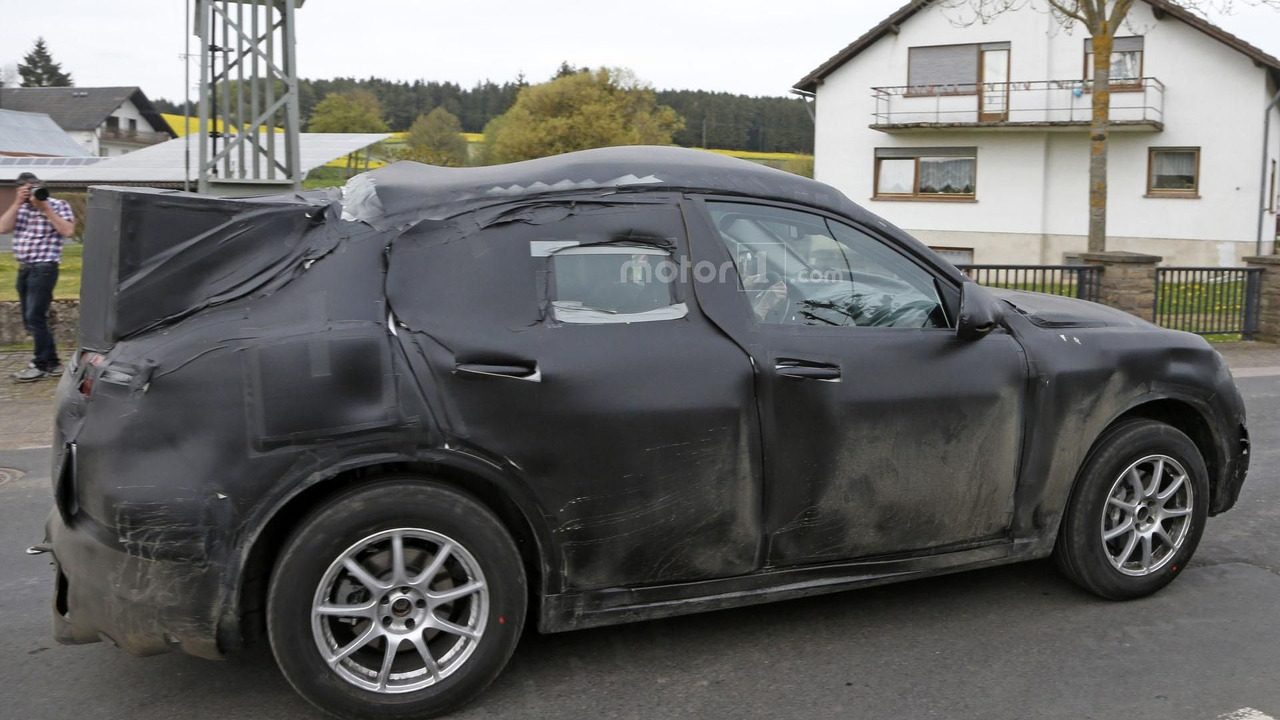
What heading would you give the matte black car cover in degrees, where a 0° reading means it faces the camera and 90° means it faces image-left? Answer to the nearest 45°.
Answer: approximately 225°

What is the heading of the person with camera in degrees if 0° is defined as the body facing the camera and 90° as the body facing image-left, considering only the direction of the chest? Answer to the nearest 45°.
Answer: approximately 0°

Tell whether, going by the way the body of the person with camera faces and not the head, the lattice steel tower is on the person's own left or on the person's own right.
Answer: on the person's own left

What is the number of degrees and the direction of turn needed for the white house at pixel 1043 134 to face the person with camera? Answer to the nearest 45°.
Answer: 0° — it already faces them

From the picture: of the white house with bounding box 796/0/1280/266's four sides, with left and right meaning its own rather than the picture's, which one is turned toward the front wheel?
front

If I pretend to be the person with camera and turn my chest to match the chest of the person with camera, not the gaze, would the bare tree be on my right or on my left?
on my left

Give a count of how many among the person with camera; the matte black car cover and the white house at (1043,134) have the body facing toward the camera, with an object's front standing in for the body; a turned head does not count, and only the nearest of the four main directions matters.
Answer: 2

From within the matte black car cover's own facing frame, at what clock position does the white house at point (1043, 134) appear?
The white house is roughly at 11 o'clock from the matte black car cover.
